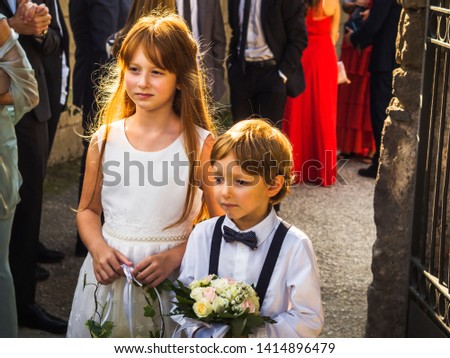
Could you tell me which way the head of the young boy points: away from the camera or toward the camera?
toward the camera

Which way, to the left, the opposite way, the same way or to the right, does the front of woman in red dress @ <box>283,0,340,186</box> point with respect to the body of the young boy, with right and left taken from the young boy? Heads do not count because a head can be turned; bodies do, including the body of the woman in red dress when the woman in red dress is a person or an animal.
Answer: the opposite way

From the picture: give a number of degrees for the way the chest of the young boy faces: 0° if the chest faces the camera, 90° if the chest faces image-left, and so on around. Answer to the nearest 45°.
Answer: approximately 45°

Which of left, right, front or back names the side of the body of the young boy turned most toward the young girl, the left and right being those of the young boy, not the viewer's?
right

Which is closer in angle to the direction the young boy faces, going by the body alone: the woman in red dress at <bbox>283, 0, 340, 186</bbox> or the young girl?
the young girl

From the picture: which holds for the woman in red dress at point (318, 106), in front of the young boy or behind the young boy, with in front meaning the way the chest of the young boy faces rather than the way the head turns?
behind
